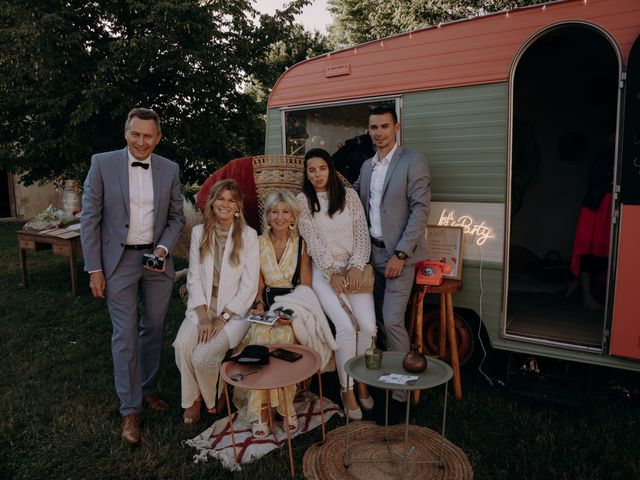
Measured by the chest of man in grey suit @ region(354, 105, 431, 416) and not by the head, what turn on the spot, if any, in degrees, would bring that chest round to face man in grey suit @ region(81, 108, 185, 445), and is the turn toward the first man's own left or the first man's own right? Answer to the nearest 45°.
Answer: approximately 45° to the first man's own right

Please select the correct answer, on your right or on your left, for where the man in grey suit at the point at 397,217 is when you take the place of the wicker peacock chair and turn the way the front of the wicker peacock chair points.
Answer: on your left

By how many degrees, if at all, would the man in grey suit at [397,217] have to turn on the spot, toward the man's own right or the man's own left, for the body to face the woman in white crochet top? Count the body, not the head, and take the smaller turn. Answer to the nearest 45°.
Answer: approximately 45° to the man's own right

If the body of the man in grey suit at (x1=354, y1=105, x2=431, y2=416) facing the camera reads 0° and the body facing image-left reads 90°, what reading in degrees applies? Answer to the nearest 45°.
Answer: approximately 45°

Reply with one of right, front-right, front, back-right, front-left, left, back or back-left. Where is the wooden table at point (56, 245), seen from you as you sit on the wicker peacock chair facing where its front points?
back-right

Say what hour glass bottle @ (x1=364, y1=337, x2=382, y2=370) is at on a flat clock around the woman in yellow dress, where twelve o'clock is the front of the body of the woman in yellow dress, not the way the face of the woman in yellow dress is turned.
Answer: The glass bottle is roughly at 11 o'clock from the woman in yellow dress.

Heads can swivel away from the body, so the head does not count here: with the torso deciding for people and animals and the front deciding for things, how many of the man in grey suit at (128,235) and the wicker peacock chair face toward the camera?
2

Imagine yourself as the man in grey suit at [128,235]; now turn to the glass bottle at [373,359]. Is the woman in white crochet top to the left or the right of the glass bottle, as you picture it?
left
